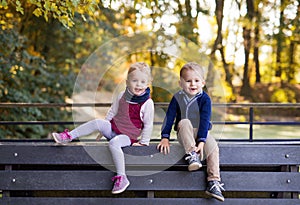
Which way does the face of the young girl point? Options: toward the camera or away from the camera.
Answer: toward the camera

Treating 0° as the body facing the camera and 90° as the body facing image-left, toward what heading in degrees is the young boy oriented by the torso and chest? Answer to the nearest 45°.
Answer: approximately 0°

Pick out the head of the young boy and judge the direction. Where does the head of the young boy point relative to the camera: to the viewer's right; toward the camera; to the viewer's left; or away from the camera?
toward the camera

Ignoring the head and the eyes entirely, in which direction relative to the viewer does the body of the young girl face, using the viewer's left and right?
facing the viewer and to the left of the viewer

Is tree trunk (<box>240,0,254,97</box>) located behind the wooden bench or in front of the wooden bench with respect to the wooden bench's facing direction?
behind

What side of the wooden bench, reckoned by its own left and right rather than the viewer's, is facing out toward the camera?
front

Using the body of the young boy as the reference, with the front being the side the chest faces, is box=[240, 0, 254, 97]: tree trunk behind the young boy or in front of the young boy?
behind

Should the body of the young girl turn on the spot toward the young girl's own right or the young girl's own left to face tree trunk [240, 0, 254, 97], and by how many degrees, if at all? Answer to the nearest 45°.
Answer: approximately 135° to the young girl's own right

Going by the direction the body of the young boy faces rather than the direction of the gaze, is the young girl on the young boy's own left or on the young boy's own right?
on the young boy's own right
